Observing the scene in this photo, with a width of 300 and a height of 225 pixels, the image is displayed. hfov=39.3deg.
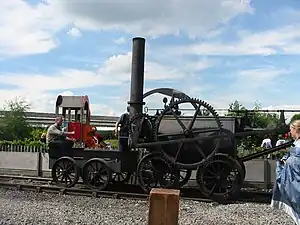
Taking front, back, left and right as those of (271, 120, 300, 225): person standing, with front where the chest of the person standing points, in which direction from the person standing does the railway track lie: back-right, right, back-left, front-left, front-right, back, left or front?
front-right

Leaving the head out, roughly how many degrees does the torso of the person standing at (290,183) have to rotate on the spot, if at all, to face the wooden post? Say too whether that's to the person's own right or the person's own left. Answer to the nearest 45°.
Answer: approximately 45° to the person's own left

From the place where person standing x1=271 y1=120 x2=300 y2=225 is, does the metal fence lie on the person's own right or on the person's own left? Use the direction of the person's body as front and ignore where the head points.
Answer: on the person's own right

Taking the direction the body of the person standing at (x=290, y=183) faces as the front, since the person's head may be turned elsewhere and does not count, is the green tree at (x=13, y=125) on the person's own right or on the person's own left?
on the person's own right

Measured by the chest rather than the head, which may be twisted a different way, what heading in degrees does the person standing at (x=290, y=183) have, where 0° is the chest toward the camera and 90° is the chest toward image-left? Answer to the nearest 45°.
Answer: approximately 90°
